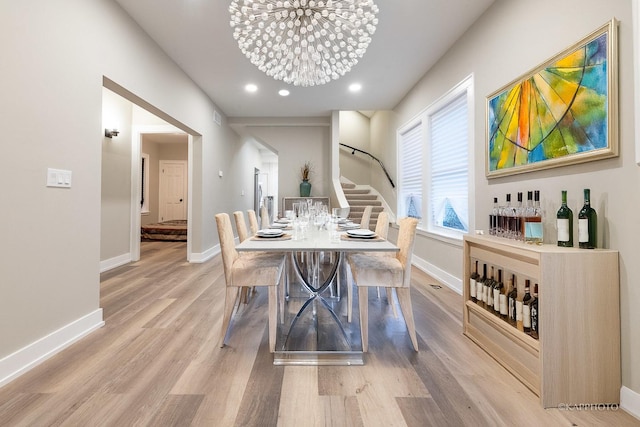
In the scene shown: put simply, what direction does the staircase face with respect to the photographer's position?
facing the viewer

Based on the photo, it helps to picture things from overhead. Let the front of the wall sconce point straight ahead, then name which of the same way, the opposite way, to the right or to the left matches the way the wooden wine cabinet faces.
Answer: the opposite way

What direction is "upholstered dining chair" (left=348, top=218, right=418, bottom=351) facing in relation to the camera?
to the viewer's left

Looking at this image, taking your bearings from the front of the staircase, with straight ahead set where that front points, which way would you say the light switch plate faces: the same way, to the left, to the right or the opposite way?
to the left

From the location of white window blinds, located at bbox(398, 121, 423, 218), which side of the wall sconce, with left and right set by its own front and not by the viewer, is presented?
front

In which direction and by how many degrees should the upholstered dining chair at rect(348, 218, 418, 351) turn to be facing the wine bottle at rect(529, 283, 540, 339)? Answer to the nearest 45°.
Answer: approximately 180°

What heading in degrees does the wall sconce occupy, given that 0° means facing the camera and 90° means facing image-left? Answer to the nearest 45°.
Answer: approximately 315°

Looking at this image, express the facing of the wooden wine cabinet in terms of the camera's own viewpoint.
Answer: facing the viewer and to the left of the viewer

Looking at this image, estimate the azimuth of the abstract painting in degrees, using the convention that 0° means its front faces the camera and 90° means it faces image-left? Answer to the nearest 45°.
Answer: approximately 45°

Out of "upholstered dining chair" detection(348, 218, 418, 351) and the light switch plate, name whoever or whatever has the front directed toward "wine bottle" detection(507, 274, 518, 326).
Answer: the light switch plate

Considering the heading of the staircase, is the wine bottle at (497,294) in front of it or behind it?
in front

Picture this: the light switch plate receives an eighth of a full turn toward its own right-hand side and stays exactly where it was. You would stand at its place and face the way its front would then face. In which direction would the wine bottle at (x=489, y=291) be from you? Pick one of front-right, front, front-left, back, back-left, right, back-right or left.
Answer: front-left

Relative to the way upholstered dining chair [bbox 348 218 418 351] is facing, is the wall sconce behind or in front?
in front

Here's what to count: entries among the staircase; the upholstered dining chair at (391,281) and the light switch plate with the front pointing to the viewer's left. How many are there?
1

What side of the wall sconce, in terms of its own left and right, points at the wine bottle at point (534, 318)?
front

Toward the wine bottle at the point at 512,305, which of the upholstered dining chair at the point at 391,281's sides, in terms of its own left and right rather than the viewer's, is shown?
back
